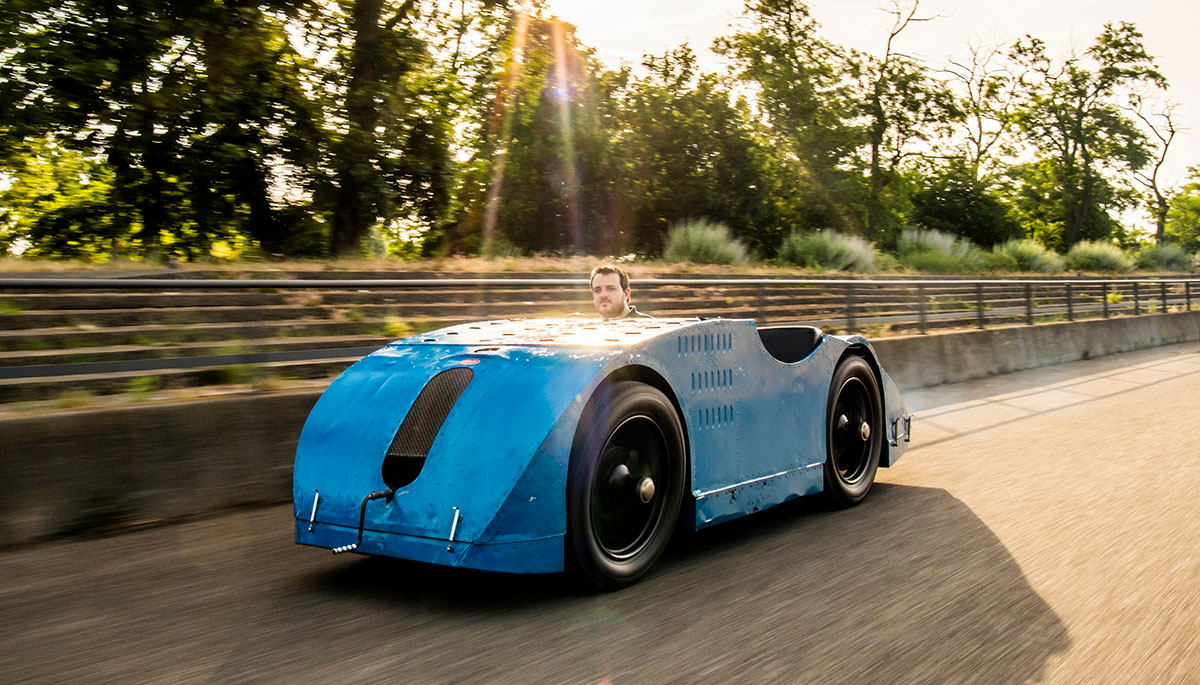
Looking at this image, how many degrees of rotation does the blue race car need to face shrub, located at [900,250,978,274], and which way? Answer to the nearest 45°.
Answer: approximately 135° to its right

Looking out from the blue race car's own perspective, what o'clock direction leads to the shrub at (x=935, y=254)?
The shrub is roughly at 5 o'clock from the blue race car.

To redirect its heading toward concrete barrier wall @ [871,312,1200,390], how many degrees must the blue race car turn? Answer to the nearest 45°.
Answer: approximately 180°

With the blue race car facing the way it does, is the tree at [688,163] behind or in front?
behind

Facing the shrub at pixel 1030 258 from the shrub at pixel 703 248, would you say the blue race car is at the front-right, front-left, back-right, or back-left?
back-right

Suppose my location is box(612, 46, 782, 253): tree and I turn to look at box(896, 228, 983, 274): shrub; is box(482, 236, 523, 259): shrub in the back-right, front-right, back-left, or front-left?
back-right

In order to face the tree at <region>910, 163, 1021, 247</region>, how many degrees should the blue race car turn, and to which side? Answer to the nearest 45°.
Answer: approximately 135° to its right

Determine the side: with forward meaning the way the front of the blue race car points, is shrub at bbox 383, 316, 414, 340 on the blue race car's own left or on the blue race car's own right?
on the blue race car's own right

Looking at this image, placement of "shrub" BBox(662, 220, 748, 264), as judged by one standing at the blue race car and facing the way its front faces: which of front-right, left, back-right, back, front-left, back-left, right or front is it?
back-right

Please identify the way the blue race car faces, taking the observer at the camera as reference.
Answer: facing the viewer and to the left of the viewer

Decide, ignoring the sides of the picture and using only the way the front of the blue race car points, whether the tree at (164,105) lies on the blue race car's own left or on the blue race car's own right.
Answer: on the blue race car's own right

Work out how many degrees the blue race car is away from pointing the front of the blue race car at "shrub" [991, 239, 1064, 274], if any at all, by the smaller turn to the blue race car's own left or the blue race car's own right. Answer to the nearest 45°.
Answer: approximately 180°
